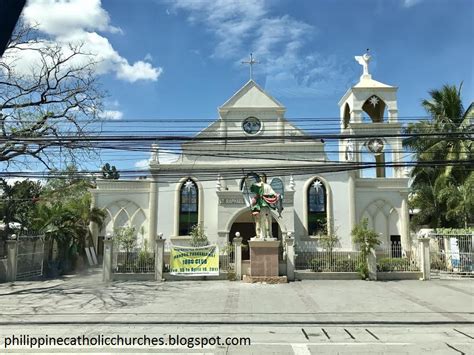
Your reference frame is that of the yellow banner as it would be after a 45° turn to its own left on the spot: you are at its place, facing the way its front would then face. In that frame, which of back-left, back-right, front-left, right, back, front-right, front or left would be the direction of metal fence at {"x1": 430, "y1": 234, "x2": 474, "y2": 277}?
front-left

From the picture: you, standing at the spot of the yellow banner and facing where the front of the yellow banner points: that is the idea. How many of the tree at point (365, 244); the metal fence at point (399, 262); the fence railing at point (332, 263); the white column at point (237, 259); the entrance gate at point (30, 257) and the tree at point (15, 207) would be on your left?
4

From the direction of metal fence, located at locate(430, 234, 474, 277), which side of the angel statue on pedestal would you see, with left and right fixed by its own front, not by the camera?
left

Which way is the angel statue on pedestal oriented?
toward the camera

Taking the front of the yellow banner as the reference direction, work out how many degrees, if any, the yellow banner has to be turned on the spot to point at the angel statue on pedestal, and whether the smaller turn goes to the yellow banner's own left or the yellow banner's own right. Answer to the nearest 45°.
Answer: approximately 90° to the yellow banner's own left

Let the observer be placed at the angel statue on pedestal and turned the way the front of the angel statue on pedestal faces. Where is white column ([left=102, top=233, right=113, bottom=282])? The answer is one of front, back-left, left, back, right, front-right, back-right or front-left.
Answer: right

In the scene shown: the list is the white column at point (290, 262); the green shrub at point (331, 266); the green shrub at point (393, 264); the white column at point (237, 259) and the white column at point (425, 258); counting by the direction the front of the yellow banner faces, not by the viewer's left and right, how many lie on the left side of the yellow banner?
5

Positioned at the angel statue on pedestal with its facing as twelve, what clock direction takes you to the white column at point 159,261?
The white column is roughly at 3 o'clock from the angel statue on pedestal.

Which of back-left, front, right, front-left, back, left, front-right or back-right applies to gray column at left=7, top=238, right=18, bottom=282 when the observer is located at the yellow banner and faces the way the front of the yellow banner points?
right

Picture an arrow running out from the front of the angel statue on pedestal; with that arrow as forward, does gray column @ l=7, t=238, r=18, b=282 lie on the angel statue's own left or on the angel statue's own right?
on the angel statue's own right

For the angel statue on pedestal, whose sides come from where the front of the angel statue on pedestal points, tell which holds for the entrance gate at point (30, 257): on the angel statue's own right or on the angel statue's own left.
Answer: on the angel statue's own right

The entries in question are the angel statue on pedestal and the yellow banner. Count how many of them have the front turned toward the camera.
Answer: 2

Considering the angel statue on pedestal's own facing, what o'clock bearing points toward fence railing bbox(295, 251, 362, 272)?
The fence railing is roughly at 8 o'clock from the angel statue on pedestal.
